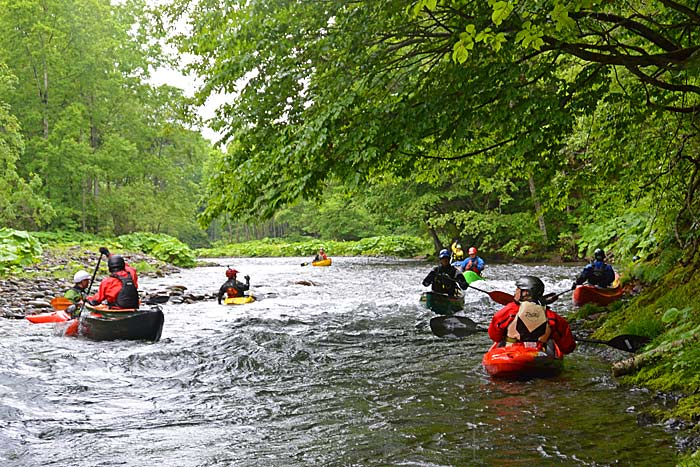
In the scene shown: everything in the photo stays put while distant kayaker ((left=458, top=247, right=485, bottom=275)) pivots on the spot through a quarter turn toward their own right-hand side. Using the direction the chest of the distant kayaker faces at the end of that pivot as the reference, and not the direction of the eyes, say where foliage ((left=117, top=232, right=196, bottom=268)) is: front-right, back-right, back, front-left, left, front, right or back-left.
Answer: front-right

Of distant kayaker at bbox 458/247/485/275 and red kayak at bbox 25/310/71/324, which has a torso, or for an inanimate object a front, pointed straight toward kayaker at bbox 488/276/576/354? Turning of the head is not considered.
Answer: the distant kayaker

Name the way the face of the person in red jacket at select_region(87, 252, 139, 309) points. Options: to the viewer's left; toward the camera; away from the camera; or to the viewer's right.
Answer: away from the camera

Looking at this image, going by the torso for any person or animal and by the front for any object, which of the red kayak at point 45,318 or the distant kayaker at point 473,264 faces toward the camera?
the distant kayaker

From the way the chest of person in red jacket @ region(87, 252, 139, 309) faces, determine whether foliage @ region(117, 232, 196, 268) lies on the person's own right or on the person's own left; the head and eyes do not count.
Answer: on the person's own right

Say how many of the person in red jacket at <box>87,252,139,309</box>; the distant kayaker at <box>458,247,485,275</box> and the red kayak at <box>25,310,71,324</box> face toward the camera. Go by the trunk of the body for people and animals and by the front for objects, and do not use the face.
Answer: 1

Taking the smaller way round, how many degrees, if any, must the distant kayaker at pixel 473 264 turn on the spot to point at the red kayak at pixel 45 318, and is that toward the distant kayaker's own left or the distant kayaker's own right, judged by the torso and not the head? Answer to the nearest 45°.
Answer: approximately 45° to the distant kayaker's own right

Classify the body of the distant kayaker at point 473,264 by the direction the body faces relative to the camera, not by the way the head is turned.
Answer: toward the camera
